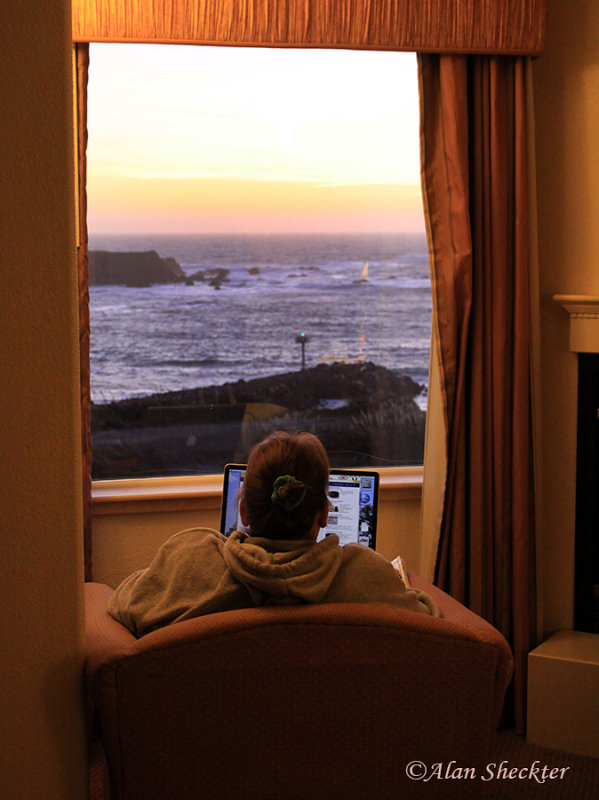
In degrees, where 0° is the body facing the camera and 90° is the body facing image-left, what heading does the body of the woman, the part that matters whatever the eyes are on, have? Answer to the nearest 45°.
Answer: approximately 180°

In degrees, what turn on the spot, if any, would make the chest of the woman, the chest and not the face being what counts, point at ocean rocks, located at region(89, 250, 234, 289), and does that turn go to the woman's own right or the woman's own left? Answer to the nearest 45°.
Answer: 0° — they already face it

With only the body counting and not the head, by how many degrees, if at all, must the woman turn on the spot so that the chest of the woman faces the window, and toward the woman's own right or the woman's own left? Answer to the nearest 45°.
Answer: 0° — they already face it

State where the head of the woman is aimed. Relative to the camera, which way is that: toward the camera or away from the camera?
away from the camera

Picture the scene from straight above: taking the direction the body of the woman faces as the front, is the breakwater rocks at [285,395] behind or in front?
in front

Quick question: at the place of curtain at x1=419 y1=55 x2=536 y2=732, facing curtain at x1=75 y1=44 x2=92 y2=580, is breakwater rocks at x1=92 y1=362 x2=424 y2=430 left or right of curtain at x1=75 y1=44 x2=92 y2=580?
right

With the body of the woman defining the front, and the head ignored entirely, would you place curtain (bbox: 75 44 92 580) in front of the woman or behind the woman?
in front
